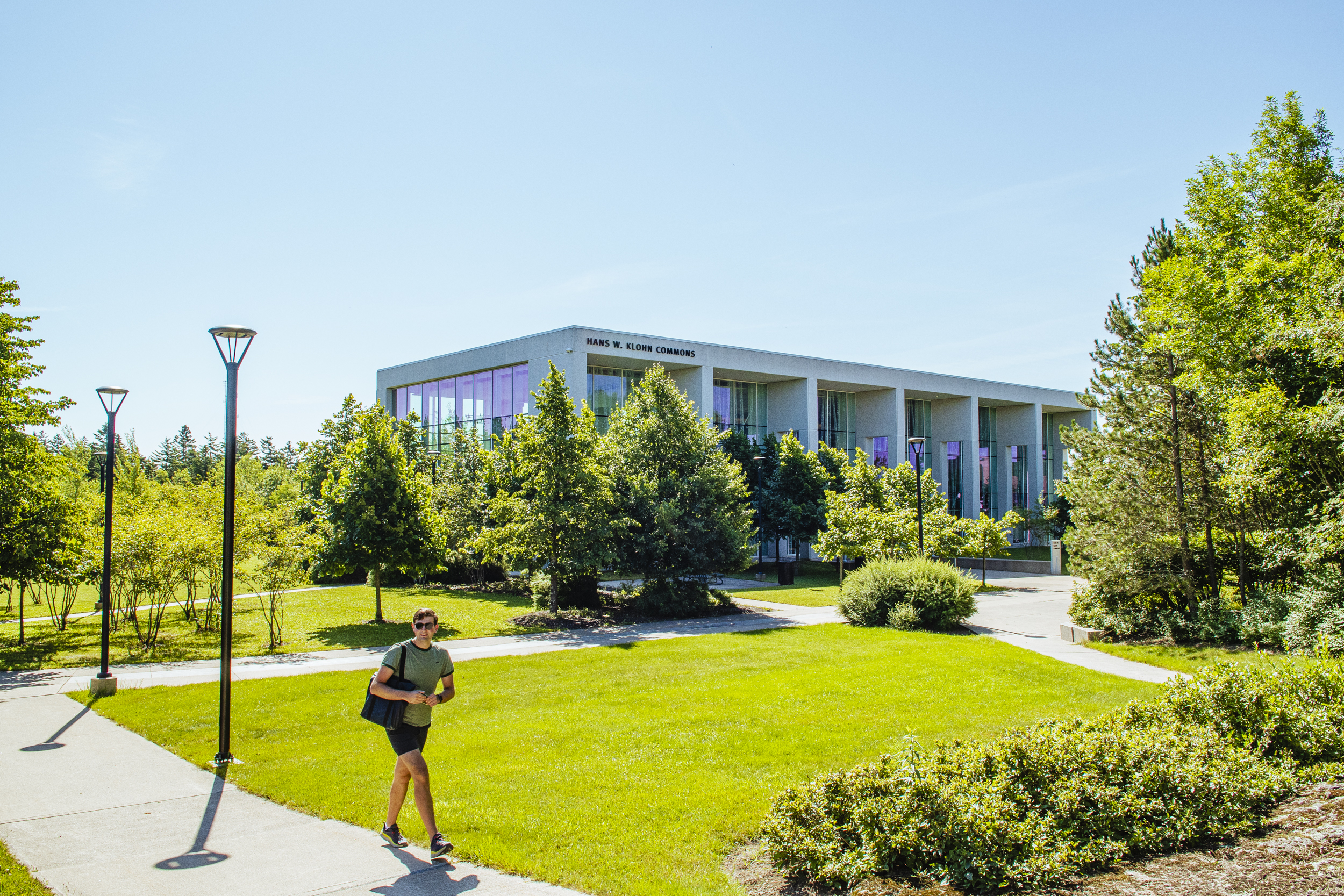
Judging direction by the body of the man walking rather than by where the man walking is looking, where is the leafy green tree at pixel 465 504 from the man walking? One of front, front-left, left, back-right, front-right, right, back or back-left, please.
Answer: back-left

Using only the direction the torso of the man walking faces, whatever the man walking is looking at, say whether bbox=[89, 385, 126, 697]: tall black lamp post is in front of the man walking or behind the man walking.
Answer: behind

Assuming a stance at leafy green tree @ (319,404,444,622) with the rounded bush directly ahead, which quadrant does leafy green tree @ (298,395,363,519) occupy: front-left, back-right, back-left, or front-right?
back-left

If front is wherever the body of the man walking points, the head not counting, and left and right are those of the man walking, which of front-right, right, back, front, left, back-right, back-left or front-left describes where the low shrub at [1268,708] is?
front-left

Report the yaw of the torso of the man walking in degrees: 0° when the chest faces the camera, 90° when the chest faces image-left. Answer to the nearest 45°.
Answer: approximately 315°

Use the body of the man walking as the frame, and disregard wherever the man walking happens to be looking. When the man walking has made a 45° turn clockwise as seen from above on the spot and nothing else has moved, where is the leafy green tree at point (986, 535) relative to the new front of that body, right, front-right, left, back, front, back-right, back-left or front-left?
back-left

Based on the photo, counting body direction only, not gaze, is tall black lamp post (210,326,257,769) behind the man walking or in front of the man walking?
behind

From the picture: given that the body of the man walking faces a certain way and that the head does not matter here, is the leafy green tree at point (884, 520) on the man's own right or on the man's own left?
on the man's own left

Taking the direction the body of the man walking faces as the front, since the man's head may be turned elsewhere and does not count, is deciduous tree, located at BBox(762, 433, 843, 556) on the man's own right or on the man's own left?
on the man's own left
